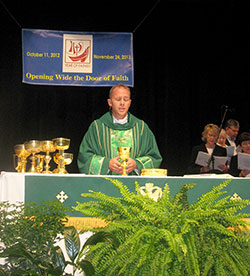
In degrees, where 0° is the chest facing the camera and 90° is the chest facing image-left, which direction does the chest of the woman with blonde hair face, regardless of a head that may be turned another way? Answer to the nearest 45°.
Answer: approximately 0°

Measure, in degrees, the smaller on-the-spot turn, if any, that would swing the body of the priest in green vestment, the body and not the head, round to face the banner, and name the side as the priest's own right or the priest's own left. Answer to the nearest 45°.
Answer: approximately 180°

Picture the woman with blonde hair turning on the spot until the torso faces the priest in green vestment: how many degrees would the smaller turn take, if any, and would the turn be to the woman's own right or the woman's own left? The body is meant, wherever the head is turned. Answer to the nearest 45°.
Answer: approximately 45° to the woman's own right

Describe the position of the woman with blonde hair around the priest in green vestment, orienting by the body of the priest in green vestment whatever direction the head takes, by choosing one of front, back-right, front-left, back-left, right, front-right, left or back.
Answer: back-left

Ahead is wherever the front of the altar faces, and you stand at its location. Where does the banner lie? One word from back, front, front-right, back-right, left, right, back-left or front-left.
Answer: back

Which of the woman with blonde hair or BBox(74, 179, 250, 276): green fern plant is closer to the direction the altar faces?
the green fern plant

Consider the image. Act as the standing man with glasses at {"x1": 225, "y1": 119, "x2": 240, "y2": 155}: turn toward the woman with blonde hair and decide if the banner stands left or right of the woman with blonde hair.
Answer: right

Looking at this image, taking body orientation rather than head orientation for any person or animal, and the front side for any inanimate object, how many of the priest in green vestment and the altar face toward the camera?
2

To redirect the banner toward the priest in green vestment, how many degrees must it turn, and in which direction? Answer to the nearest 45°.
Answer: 0° — it already faces them

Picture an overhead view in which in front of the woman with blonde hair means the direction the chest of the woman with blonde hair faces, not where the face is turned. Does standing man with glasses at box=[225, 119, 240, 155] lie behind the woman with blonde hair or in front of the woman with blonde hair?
behind

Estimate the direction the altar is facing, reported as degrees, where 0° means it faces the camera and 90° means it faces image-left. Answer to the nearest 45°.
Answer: approximately 0°
